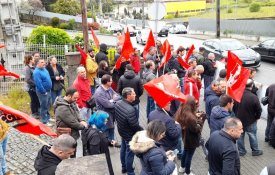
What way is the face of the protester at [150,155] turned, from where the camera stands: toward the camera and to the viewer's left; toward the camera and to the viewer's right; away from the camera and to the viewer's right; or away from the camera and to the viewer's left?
away from the camera and to the viewer's right

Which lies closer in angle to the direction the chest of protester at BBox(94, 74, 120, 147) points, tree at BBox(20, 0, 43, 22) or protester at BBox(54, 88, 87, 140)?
the protester

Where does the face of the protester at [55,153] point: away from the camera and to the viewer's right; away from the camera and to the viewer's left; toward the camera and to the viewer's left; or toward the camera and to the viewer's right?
away from the camera and to the viewer's right

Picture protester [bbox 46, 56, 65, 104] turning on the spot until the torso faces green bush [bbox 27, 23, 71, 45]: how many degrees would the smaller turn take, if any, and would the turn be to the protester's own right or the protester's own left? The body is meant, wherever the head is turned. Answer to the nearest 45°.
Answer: approximately 135° to the protester's own left
